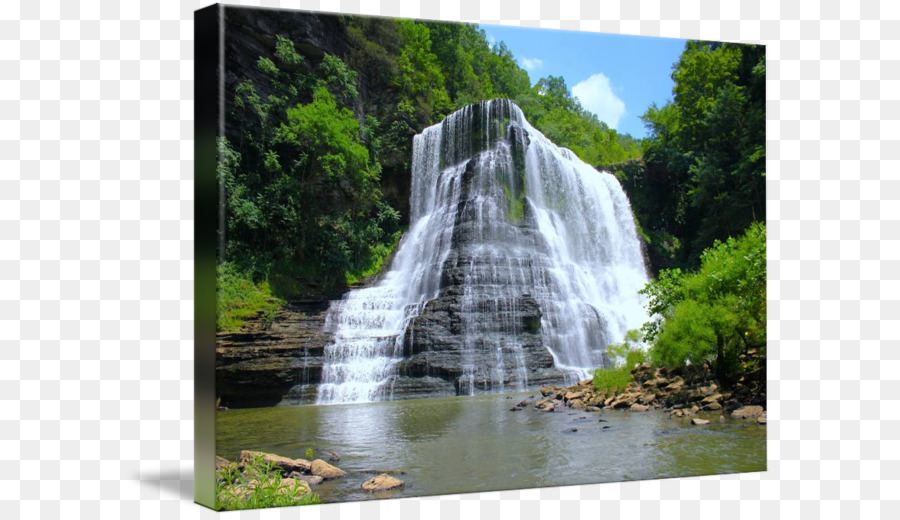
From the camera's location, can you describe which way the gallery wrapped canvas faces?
facing the viewer and to the right of the viewer
